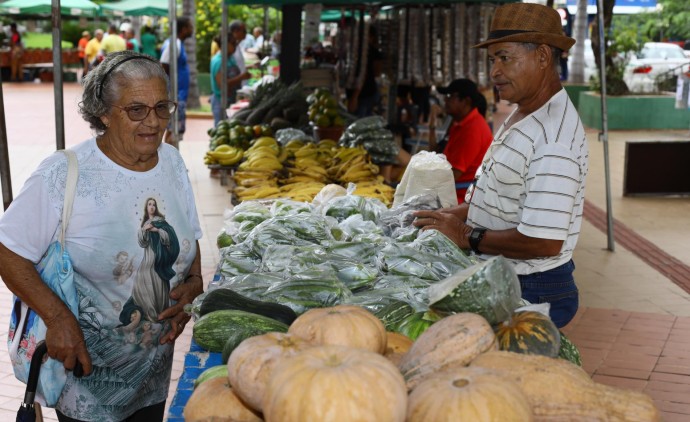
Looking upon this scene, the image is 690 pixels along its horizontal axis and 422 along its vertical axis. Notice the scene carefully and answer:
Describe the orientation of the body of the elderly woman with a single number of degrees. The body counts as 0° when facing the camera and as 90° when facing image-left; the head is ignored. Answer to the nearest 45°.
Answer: approximately 315°

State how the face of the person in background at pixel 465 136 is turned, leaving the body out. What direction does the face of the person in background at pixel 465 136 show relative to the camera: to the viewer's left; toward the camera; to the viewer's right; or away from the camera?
to the viewer's left

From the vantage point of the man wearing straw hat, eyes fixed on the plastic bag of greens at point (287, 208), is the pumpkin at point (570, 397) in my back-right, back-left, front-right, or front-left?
back-left

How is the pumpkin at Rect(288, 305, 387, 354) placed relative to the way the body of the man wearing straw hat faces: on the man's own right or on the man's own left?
on the man's own left

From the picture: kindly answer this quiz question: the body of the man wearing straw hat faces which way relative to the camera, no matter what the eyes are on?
to the viewer's left

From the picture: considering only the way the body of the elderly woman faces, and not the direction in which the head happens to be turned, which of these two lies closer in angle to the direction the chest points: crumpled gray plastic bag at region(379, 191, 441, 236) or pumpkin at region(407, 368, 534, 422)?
the pumpkin

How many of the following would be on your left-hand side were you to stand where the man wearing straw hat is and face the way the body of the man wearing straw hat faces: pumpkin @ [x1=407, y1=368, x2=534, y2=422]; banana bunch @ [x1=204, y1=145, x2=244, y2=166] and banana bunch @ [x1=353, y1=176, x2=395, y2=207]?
1

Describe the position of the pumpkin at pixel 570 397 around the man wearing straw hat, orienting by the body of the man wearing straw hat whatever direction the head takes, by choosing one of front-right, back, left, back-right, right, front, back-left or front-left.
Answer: left

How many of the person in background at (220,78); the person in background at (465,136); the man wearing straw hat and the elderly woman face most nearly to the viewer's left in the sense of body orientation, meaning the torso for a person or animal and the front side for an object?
2

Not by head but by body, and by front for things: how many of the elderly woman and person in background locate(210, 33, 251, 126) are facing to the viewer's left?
0
